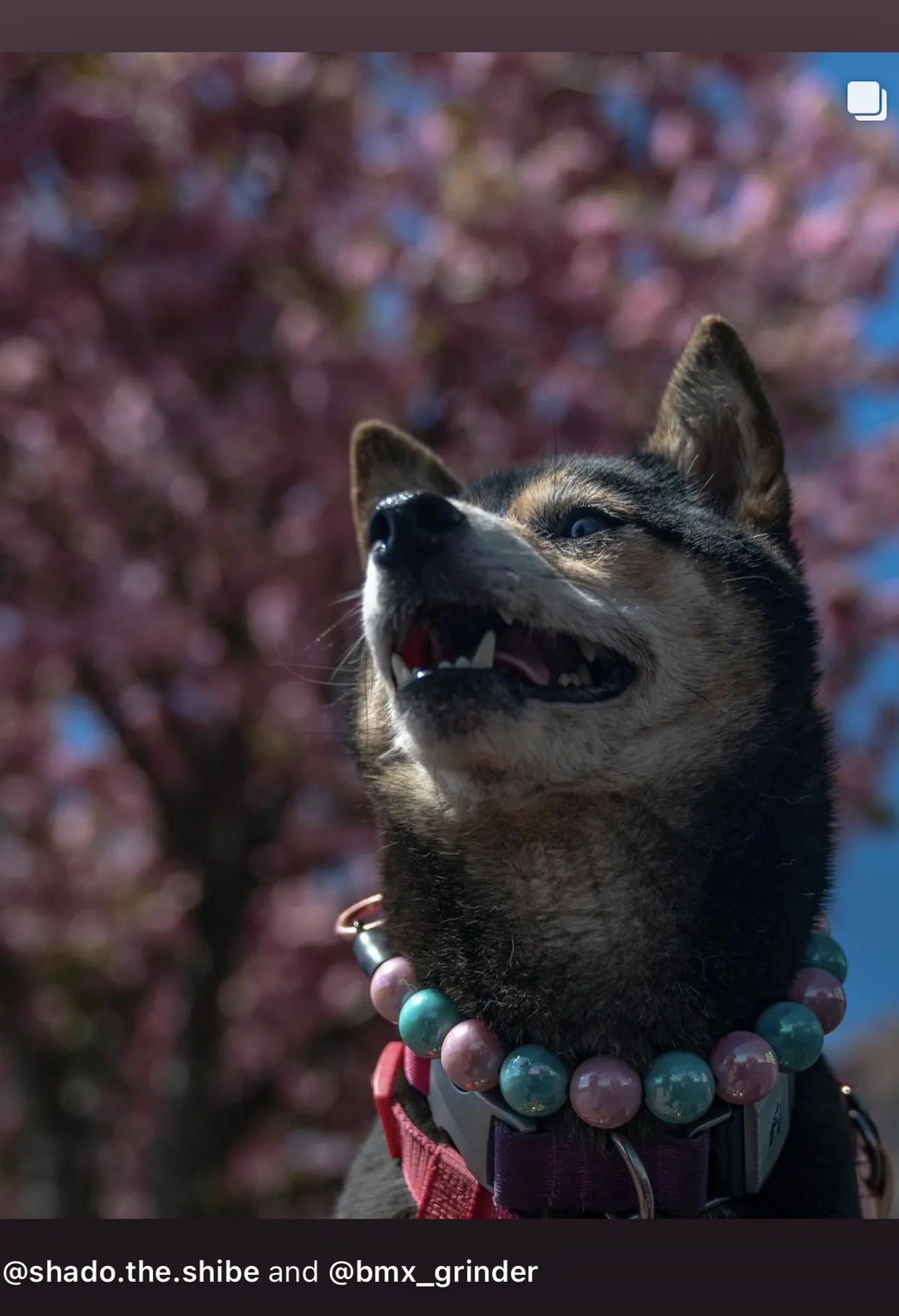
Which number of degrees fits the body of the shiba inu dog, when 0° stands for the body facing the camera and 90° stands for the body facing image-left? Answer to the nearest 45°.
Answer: approximately 45°
